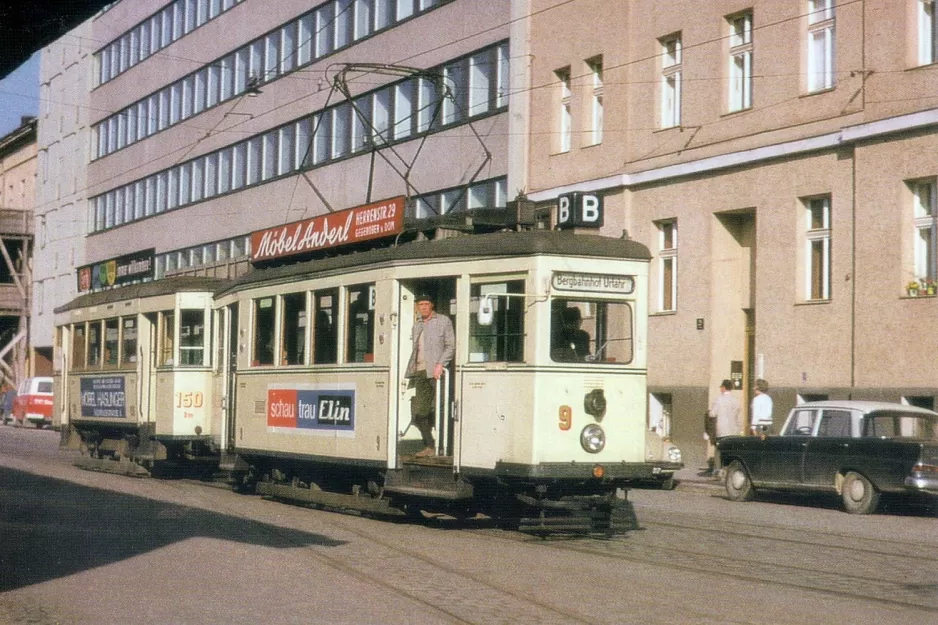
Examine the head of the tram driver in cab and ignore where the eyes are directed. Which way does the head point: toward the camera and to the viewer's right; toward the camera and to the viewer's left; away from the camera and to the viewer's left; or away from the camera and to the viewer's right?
toward the camera and to the viewer's right

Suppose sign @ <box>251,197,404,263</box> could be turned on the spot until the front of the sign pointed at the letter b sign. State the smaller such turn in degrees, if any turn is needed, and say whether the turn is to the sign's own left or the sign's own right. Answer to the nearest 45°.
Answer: approximately 90° to the sign's own left

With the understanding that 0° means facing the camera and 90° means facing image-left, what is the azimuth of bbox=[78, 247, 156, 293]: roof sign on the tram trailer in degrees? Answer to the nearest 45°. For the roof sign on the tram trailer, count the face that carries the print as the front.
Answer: approximately 45°

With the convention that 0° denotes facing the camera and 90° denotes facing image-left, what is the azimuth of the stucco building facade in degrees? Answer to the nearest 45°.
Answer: approximately 45°

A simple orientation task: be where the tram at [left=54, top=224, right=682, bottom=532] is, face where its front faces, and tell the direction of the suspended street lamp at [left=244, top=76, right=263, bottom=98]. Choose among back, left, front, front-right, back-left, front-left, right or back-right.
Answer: back-left

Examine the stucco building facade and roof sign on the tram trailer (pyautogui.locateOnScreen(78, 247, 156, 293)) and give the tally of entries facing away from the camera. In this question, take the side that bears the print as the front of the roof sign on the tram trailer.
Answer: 0

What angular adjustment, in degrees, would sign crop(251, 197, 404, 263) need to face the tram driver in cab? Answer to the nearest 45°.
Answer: approximately 90° to its left
